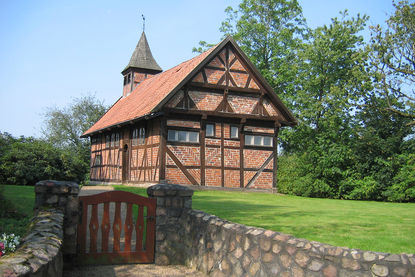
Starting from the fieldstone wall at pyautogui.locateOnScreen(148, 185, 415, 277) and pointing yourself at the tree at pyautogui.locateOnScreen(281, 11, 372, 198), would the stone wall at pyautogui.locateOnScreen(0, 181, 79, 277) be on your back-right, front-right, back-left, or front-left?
back-left

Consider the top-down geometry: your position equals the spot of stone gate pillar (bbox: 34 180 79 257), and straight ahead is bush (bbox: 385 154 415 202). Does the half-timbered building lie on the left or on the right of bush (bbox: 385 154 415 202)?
left

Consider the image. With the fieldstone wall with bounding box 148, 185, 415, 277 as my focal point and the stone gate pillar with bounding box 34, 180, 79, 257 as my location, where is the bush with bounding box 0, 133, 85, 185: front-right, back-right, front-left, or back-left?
back-left

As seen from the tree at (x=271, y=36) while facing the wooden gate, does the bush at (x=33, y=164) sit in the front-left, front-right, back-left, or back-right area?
front-right

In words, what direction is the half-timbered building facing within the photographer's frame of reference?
facing the viewer and to the left of the viewer

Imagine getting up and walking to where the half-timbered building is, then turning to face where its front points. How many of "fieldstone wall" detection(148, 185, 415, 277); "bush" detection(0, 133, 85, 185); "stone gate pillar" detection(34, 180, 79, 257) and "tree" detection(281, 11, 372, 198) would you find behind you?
1

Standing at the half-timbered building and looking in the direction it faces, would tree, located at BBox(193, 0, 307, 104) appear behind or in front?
behind

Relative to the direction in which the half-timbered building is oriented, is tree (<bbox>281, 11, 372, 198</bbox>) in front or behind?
behind

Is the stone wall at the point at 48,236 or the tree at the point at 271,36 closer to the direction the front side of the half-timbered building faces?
the stone wall

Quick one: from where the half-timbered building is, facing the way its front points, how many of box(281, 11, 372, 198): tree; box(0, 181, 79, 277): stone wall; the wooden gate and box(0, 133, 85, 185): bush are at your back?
1

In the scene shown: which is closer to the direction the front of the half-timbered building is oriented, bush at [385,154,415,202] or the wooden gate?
the wooden gate

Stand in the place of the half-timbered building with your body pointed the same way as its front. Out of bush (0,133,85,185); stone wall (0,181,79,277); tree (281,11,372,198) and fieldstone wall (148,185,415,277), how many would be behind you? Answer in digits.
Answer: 1

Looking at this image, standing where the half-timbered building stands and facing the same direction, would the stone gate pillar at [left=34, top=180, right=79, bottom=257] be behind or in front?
in front

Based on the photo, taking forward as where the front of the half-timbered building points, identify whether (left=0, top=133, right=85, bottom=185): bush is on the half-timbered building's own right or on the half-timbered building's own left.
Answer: on the half-timbered building's own right
